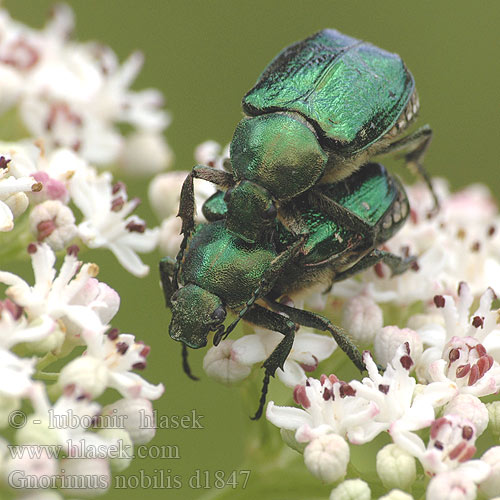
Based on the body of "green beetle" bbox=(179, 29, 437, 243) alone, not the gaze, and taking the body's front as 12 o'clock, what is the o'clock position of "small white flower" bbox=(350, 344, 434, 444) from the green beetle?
The small white flower is roughly at 9 o'clock from the green beetle.

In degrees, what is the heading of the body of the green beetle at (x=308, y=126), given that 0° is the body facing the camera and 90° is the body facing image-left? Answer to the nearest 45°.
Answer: approximately 45°

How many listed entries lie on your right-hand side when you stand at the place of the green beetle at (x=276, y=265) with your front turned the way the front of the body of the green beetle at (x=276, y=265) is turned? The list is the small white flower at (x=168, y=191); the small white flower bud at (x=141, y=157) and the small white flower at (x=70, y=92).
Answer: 3

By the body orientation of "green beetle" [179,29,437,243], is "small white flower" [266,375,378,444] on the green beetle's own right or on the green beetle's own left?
on the green beetle's own left

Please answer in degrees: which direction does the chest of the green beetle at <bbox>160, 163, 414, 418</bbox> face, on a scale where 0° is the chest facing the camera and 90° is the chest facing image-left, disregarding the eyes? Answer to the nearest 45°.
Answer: approximately 45°

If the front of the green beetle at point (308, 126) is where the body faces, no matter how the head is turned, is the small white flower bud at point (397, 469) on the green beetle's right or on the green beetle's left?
on the green beetle's left

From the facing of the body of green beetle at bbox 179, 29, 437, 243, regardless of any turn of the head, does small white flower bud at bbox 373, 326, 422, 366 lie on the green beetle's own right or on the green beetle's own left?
on the green beetle's own left

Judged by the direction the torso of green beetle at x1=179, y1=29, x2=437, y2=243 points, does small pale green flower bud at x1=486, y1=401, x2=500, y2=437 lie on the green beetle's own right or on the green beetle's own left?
on the green beetle's own left
